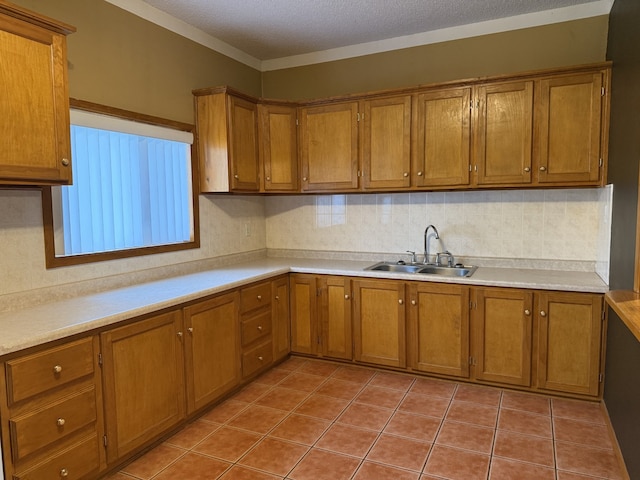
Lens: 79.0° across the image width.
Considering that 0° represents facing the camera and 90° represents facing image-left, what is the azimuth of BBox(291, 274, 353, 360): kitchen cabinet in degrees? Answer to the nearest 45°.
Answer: approximately 45°

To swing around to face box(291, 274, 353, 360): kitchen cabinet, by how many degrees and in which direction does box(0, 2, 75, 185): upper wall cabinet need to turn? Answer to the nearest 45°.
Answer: approximately 45° to its left

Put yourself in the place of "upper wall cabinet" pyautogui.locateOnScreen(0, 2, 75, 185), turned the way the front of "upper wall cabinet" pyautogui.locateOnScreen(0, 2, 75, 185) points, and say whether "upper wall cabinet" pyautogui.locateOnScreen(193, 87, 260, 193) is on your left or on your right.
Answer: on your left

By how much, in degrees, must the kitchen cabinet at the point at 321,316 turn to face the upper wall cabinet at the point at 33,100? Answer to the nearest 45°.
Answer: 0° — it already faces it

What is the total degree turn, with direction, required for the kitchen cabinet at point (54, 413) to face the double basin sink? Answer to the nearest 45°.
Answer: approximately 45° to its left

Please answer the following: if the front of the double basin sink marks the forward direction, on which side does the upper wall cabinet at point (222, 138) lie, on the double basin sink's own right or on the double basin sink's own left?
on the double basin sink's own right

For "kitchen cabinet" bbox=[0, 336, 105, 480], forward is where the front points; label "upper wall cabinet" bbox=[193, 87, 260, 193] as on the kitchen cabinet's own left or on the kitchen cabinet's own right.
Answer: on the kitchen cabinet's own left

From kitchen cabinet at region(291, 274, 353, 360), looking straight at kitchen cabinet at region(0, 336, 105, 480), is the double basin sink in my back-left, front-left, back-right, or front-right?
back-left

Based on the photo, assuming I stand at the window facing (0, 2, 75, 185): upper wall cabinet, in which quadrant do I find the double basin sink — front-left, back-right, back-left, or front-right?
back-left

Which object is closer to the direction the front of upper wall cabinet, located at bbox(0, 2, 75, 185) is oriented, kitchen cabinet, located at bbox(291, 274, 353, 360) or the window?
the kitchen cabinet
